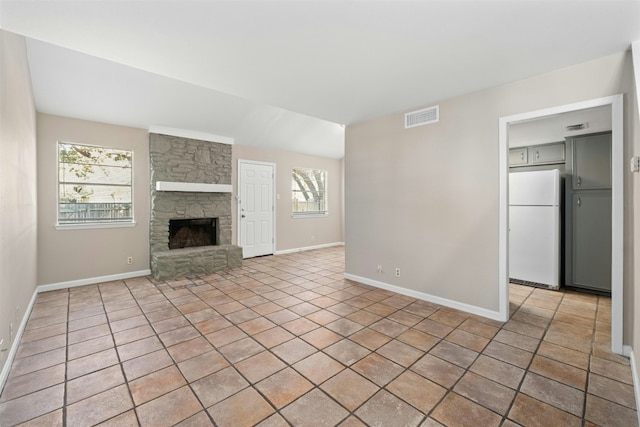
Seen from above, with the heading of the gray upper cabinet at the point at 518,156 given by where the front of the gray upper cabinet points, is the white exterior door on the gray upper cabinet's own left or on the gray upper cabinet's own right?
on the gray upper cabinet's own right

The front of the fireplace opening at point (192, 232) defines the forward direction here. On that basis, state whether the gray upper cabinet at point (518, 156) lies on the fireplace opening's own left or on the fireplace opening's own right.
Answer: on the fireplace opening's own left

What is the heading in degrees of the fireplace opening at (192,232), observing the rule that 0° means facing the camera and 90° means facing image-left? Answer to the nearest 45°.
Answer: approximately 0°

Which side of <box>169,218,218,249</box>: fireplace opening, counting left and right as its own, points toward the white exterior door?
left

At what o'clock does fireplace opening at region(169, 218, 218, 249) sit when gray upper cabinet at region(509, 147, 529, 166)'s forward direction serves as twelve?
The fireplace opening is roughly at 2 o'clock from the gray upper cabinet.

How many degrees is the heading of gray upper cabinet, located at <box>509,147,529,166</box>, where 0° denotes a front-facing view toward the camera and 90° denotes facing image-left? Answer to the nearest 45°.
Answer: approximately 0°

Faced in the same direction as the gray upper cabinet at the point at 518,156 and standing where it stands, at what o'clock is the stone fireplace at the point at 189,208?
The stone fireplace is roughly at 2 o'clock from the gray upper cabinet.

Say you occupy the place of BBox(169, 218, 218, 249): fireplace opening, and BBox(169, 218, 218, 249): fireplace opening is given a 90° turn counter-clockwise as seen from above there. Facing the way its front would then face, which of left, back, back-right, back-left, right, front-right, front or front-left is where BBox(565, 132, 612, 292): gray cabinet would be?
front-right

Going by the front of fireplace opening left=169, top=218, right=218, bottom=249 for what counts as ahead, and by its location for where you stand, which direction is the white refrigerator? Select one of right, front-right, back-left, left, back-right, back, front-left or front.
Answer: front-left

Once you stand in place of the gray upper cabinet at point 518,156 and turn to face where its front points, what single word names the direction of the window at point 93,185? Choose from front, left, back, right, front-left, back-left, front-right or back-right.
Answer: front-right

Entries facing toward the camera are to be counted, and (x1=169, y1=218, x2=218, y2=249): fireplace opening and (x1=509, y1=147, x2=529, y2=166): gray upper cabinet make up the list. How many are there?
2
